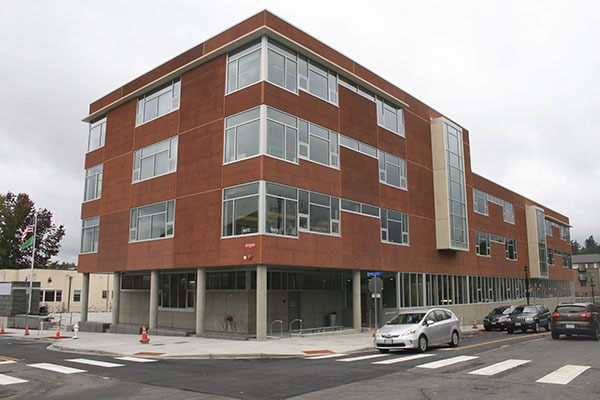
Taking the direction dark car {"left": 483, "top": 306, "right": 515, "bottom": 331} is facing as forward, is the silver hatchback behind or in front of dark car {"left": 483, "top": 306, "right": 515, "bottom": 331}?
in front

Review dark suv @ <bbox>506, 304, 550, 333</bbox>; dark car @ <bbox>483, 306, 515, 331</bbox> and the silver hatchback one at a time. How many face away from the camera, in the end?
0

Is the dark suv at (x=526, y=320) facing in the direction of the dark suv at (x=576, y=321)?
no

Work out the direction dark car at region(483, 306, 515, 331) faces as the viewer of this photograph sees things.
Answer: facing the viewer and to the left of the viewer

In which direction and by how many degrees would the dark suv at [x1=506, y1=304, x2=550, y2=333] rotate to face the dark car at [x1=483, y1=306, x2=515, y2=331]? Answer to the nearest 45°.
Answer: approximately 90° to its right

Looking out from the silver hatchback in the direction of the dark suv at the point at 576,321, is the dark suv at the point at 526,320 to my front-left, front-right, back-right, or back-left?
front-left

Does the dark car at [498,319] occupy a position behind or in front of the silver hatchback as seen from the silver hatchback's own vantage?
behind

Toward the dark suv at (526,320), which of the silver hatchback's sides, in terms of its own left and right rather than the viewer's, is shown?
back

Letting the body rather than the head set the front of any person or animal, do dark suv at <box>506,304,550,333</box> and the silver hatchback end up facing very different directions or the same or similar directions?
same or similar directions

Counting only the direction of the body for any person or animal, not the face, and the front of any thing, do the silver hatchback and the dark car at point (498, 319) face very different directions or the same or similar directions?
same or similar directions

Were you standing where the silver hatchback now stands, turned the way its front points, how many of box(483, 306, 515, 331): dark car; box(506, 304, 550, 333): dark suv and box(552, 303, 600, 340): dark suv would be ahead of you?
0

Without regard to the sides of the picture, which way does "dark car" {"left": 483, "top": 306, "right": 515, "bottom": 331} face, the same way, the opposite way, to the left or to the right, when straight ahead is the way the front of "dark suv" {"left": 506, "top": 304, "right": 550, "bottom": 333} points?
the same way
